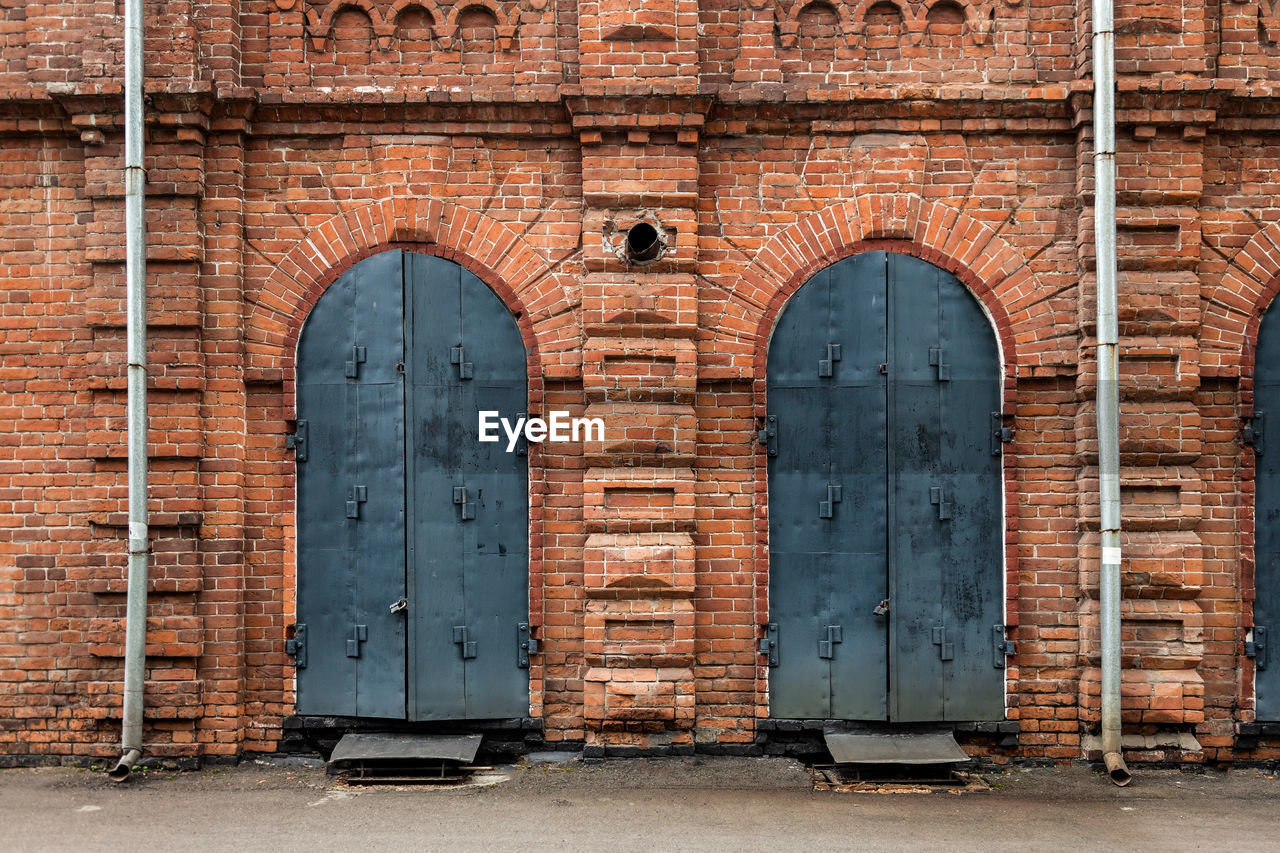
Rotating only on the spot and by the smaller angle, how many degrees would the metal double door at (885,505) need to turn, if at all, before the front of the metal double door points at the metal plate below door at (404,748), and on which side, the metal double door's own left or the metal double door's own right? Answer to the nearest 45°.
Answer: approximately 90° to the metal double door's own right

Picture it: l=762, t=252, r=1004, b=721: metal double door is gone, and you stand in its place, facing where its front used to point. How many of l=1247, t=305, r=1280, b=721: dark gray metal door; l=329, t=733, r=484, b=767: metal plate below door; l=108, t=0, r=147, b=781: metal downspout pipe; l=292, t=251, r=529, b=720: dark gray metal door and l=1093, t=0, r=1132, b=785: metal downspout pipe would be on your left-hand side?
2

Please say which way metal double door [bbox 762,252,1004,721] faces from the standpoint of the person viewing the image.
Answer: facing the viewer

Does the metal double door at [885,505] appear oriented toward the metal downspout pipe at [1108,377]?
no

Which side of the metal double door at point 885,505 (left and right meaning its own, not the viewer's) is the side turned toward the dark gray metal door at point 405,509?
right

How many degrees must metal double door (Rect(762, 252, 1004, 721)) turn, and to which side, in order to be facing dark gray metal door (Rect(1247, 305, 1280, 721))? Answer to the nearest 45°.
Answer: approximately 90° to its left

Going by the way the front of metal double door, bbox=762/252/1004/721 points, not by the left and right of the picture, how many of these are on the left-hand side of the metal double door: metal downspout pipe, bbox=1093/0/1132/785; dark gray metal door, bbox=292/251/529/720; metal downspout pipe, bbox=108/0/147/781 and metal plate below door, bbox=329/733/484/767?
1

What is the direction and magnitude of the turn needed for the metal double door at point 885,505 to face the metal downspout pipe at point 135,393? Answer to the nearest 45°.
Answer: approximately 90° to its right
